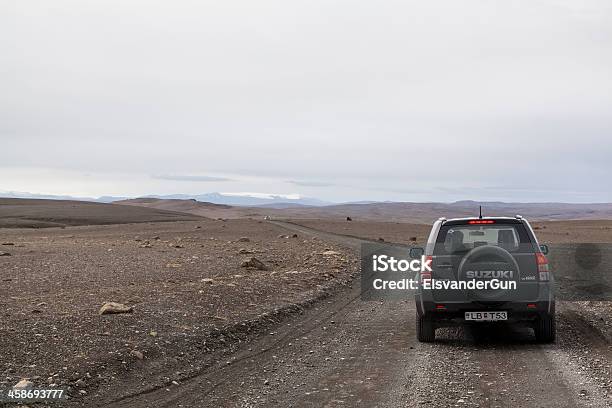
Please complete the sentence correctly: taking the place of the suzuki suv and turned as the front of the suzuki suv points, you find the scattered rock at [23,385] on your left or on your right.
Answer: on your left

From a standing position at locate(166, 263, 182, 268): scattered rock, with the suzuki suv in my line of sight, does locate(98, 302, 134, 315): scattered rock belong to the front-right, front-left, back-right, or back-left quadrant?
front-right

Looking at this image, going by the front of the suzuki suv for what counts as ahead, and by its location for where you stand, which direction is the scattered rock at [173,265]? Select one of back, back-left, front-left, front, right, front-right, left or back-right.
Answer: front-left

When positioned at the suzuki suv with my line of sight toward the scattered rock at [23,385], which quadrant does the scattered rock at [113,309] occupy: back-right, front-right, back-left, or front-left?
front-right

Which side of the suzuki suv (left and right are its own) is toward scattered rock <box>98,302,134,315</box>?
left

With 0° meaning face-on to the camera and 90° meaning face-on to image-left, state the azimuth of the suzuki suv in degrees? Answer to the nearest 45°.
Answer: approximately 180°

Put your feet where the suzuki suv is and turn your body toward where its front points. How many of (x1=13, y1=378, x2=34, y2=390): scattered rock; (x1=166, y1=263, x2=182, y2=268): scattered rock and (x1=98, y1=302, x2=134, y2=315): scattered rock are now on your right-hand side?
0
